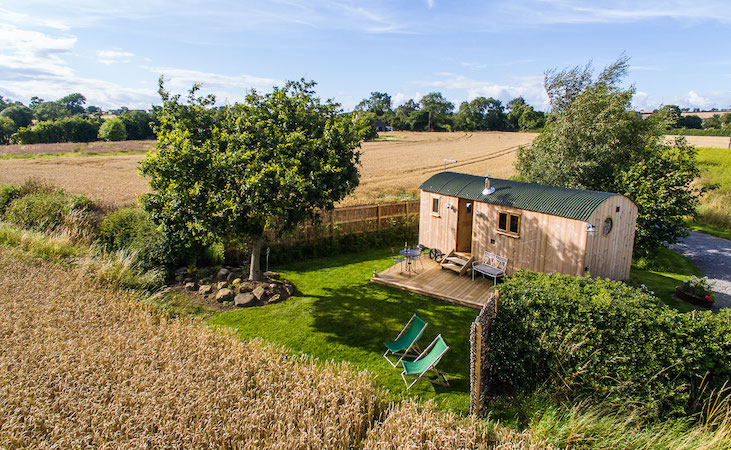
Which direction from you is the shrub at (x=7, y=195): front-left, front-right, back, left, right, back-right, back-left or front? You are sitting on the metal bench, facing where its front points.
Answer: front-right

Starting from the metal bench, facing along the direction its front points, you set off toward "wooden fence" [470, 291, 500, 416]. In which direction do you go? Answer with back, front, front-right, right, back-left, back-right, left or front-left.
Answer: front-left

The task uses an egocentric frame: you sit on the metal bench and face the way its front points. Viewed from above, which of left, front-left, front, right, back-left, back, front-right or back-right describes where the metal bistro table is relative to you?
front-right

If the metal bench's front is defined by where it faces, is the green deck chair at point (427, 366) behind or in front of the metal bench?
in front

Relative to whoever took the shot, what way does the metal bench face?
facing the viewer and to the left of the viewer

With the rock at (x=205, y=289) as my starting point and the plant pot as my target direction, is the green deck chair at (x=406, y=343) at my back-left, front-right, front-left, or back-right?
front-right

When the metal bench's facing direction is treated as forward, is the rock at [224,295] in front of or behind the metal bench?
in front

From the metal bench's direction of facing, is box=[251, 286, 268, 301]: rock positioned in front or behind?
in front

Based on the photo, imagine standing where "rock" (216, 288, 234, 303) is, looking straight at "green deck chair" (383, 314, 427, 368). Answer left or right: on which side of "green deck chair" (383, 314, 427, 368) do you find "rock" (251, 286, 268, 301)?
left

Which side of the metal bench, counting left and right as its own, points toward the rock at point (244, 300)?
front

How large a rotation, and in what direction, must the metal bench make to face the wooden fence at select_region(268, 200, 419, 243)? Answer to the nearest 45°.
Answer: approximately 90° to its right

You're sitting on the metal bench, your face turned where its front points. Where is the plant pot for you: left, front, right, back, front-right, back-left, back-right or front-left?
back-left
